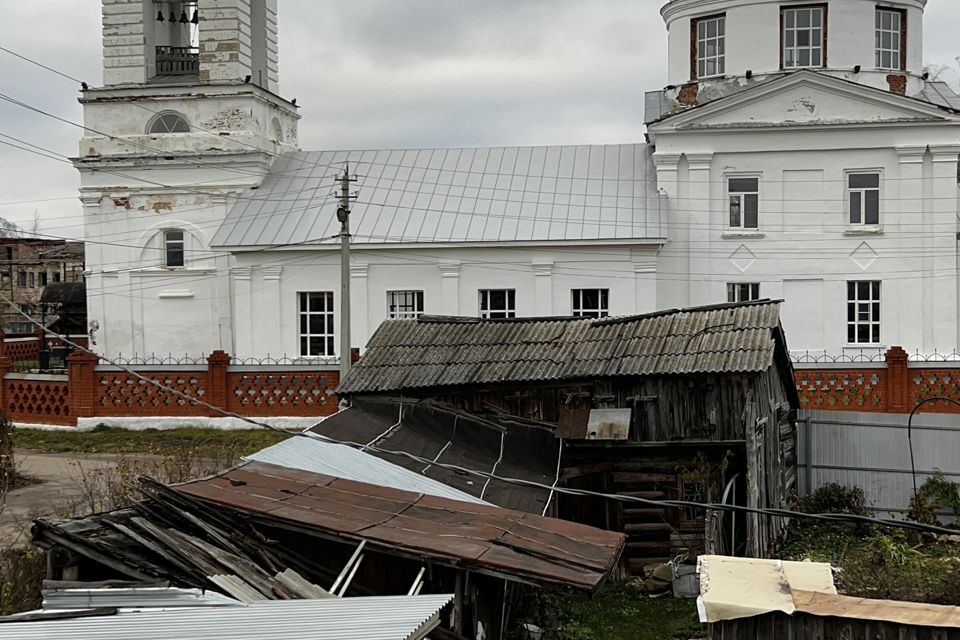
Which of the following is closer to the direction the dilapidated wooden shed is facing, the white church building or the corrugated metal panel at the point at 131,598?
the corrugated metal panel

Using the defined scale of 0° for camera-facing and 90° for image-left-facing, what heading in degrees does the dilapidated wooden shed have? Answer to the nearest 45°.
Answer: approximately 0°

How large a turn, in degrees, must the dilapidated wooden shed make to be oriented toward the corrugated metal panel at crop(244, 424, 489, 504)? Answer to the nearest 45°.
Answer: approximately 45° to its right

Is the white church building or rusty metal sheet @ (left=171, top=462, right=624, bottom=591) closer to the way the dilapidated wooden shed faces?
the rusty metal sheet
